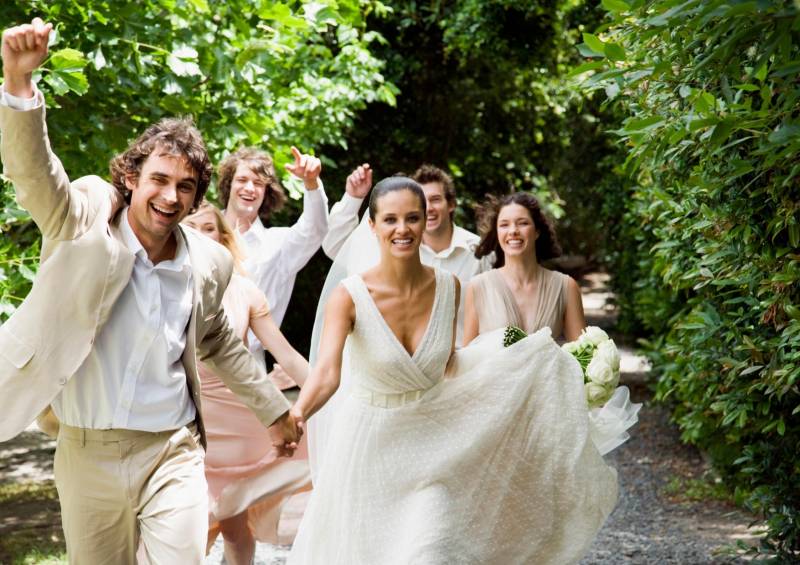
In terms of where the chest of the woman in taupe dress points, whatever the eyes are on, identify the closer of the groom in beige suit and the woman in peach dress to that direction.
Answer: the groom in beige suit

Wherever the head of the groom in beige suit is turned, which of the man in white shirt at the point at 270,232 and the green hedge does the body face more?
the green hedge

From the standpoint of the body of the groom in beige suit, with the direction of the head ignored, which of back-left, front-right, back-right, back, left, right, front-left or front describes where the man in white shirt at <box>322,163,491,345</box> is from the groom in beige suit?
back-left

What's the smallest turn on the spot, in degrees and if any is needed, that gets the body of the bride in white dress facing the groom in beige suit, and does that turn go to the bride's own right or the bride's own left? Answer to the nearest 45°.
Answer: approximately 45° to the bride's own right

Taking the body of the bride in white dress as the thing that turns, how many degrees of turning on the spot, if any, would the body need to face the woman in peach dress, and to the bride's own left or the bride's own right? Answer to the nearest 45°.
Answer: approximately 135° to the bride's own right

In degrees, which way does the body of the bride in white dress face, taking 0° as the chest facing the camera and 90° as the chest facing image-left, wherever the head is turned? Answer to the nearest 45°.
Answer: approximately 0°
